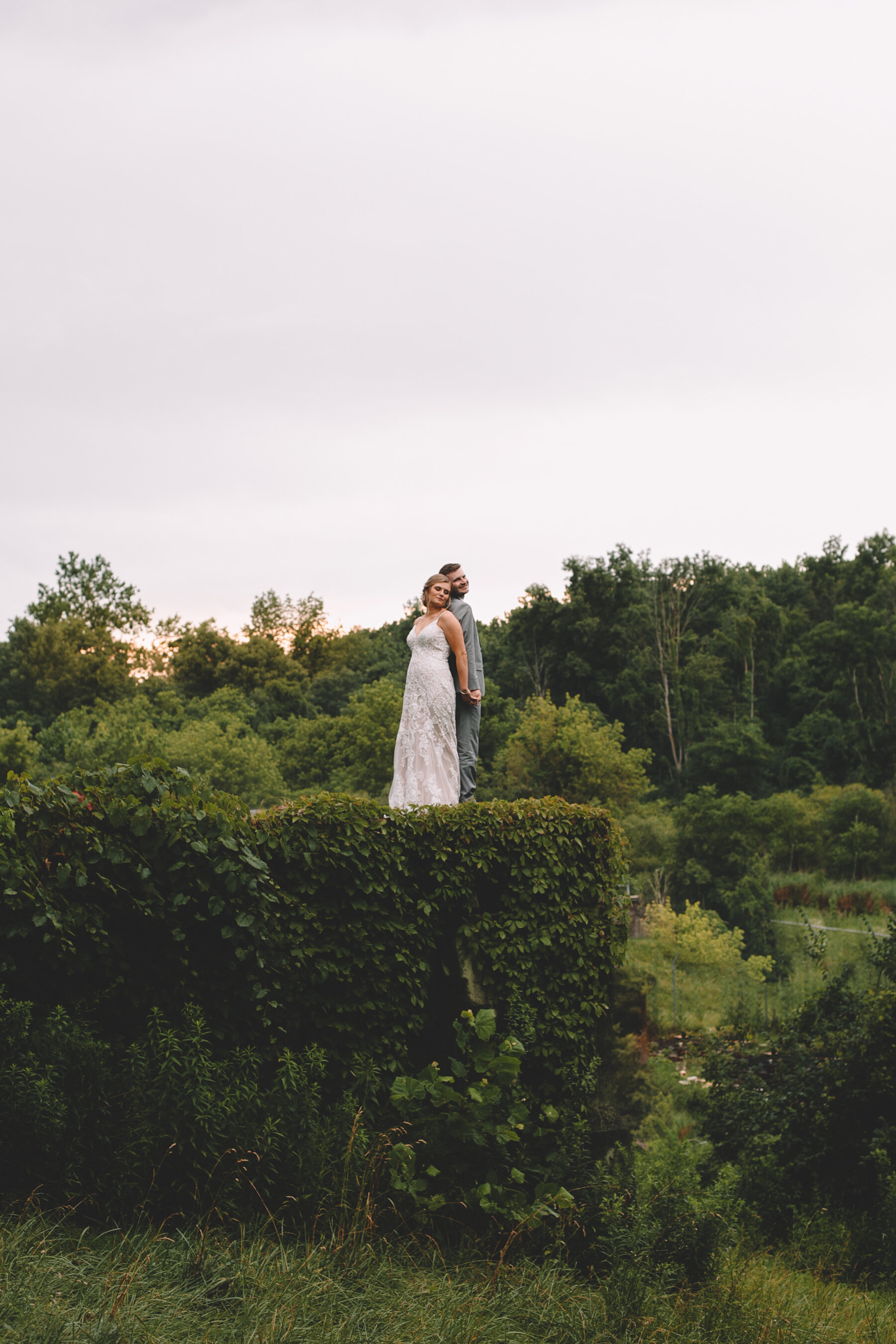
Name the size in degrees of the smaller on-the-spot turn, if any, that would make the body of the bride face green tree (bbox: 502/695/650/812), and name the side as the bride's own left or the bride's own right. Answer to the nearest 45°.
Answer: approximately 135° to the bride's own right

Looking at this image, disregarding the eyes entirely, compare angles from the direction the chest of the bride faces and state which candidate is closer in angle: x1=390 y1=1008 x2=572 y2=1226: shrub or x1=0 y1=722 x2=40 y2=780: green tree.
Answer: the shrub

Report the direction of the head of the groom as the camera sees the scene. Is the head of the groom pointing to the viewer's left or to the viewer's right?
to the viewer's right

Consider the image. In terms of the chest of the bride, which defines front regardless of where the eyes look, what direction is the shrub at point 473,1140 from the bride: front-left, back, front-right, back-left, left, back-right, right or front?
front-left
